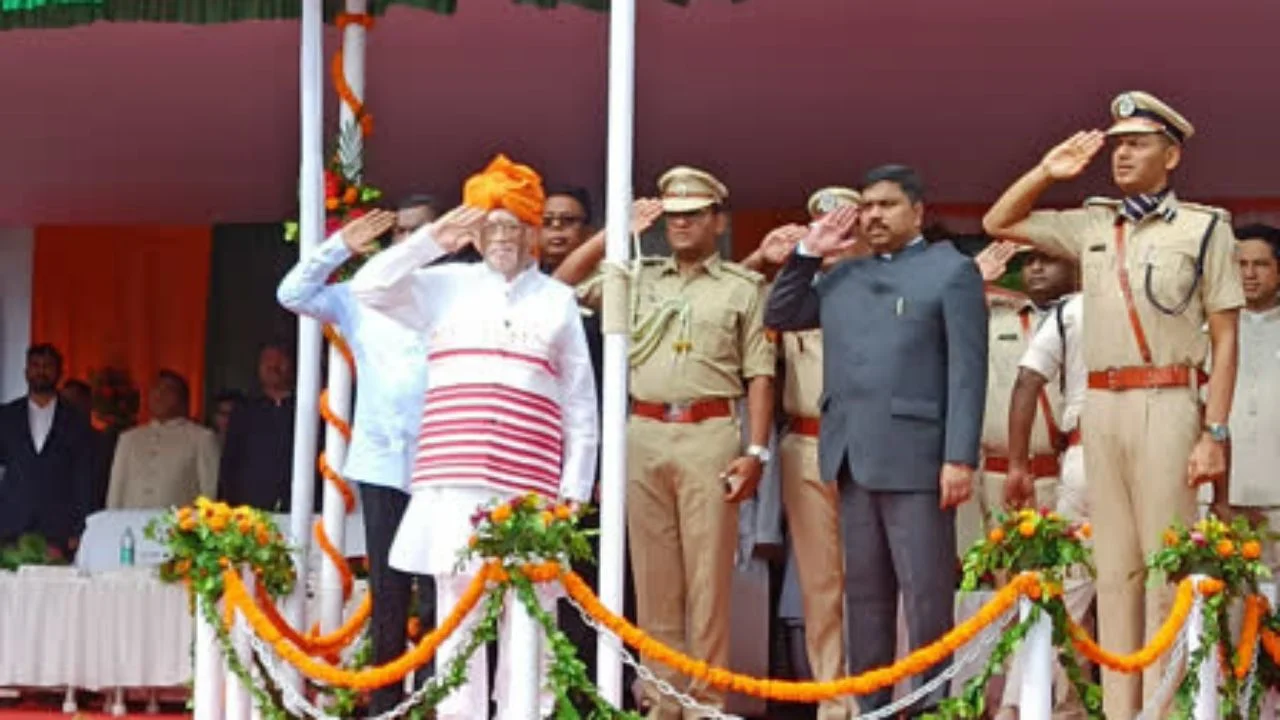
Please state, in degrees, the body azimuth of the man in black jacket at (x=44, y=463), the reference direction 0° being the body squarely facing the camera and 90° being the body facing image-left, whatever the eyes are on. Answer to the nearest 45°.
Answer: approximately 0°

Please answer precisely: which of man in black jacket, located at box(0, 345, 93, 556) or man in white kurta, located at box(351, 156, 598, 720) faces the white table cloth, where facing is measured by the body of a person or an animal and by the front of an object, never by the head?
the man in black jacket

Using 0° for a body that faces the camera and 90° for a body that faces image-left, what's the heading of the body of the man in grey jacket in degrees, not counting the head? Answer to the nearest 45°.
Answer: approximately 45°

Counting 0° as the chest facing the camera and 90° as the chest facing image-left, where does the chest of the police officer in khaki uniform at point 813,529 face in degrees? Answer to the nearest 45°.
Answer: approximately 45°

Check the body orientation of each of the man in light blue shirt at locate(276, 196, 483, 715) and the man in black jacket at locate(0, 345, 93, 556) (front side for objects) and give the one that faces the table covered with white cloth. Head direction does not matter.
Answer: the man in black jacket
